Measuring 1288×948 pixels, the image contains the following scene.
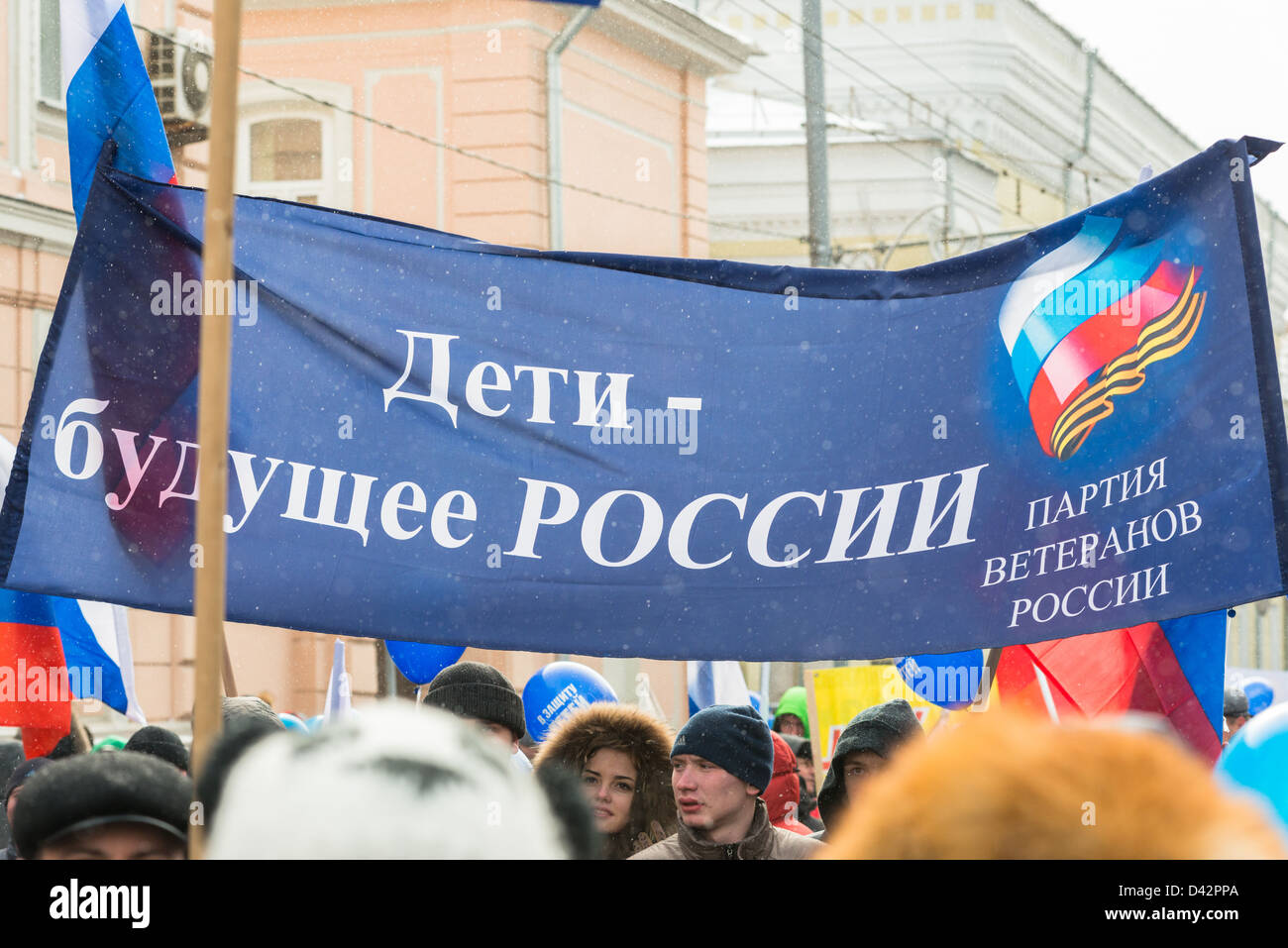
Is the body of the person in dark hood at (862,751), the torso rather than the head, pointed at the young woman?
no

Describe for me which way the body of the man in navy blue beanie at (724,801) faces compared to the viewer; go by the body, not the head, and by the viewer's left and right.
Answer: facing the viewer and to the left of the viewer

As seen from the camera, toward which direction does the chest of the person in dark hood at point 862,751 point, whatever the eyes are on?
toward the camera

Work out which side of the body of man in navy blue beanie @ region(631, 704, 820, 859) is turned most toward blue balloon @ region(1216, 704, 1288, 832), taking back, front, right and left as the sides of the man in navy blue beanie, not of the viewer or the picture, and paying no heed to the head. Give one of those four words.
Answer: left

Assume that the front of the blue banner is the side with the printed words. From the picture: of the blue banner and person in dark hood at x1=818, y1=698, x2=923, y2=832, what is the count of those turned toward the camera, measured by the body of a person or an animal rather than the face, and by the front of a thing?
2

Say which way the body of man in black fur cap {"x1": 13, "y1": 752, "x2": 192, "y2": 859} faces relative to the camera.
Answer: toward the camera

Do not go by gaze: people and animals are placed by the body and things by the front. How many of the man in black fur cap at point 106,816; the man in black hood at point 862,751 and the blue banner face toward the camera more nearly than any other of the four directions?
3

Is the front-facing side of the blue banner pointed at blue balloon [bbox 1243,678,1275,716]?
no

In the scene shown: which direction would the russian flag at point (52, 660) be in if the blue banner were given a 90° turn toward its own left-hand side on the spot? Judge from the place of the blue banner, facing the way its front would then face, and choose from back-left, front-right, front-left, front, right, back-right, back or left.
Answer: back-left

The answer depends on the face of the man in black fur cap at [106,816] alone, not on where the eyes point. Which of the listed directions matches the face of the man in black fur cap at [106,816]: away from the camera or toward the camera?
toward the camera

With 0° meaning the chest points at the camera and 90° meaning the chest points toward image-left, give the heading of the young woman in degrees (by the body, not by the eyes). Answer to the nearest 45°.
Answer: approximately 45°

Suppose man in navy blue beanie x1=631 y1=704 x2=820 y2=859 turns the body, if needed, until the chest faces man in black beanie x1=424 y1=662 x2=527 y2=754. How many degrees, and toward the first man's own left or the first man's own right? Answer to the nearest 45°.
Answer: approximately 90° to the first man's own right

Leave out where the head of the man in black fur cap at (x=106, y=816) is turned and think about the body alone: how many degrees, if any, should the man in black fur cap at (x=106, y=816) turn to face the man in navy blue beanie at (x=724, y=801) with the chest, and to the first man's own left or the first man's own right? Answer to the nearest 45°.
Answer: approximately 135° to the first man's own left
